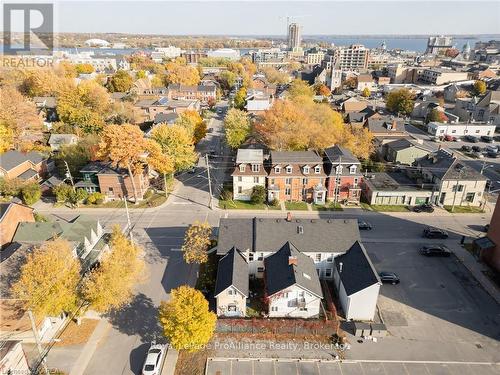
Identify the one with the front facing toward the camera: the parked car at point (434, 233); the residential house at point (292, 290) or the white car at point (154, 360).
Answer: the residential house

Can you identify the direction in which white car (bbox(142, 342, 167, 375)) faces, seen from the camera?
facing away from the viewer

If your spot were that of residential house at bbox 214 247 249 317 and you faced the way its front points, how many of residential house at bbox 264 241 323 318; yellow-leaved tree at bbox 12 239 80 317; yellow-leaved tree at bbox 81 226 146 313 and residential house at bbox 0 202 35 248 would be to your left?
1

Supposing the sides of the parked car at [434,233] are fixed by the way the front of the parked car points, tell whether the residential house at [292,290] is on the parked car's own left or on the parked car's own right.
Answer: on the parked car's own right

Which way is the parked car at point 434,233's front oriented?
to the viewer's right

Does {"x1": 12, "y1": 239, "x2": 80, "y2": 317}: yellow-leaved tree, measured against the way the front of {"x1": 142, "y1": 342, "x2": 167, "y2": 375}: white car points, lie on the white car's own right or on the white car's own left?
on the white car's own left

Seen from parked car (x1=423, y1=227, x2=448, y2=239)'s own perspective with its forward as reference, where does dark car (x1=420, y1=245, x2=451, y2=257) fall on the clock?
The dark car is roughly at 3 o'clock from the parked car.

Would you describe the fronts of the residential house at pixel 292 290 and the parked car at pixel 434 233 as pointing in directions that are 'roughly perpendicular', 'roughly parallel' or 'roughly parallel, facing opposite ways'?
roughly perpendicular
